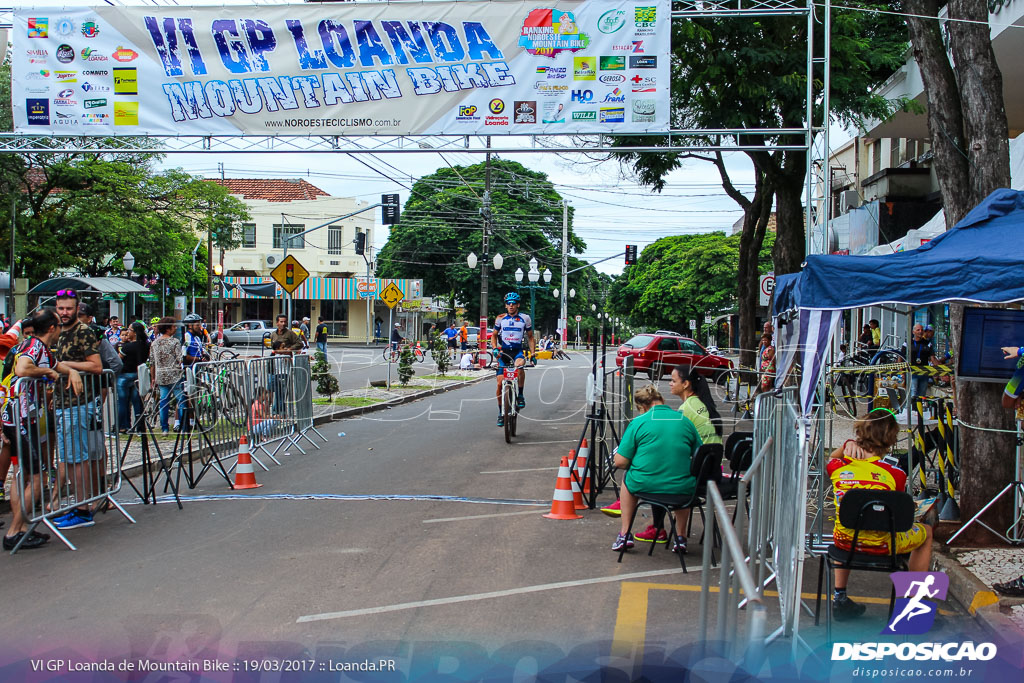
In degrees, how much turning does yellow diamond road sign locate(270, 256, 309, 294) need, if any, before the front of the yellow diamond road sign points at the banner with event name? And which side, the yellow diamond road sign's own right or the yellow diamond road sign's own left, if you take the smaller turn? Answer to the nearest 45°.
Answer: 0° — it already faces it

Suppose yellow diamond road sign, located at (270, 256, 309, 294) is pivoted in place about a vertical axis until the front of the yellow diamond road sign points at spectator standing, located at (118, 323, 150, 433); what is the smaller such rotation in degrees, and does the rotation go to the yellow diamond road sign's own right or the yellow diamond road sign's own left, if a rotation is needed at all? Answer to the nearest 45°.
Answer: approximately 45° to the yellow diamond road sign's own right

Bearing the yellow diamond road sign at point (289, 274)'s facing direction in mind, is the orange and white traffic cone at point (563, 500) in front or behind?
in front

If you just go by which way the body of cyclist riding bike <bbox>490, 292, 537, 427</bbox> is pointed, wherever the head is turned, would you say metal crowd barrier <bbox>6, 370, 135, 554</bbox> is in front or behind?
in front

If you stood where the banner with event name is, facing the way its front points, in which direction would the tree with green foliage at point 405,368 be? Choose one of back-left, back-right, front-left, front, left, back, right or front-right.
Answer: back

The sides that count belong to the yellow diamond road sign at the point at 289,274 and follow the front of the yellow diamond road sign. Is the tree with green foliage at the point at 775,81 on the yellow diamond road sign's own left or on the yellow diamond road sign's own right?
on the yellow diamond road sign's own left

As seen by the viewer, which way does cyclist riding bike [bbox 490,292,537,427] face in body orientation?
toward the camera

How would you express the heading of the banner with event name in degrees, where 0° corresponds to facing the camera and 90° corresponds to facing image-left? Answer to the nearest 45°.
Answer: approximately 0°

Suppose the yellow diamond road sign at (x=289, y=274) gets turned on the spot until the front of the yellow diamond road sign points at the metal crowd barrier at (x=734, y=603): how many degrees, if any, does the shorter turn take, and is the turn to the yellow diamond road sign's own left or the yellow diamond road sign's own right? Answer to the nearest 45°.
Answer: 0° — it already faces it

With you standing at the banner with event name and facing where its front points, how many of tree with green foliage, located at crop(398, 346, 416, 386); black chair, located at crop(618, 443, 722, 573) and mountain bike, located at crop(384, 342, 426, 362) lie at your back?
2

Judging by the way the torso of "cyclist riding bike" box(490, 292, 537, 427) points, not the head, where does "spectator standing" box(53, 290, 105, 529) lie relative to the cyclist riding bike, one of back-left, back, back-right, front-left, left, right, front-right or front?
front-right
